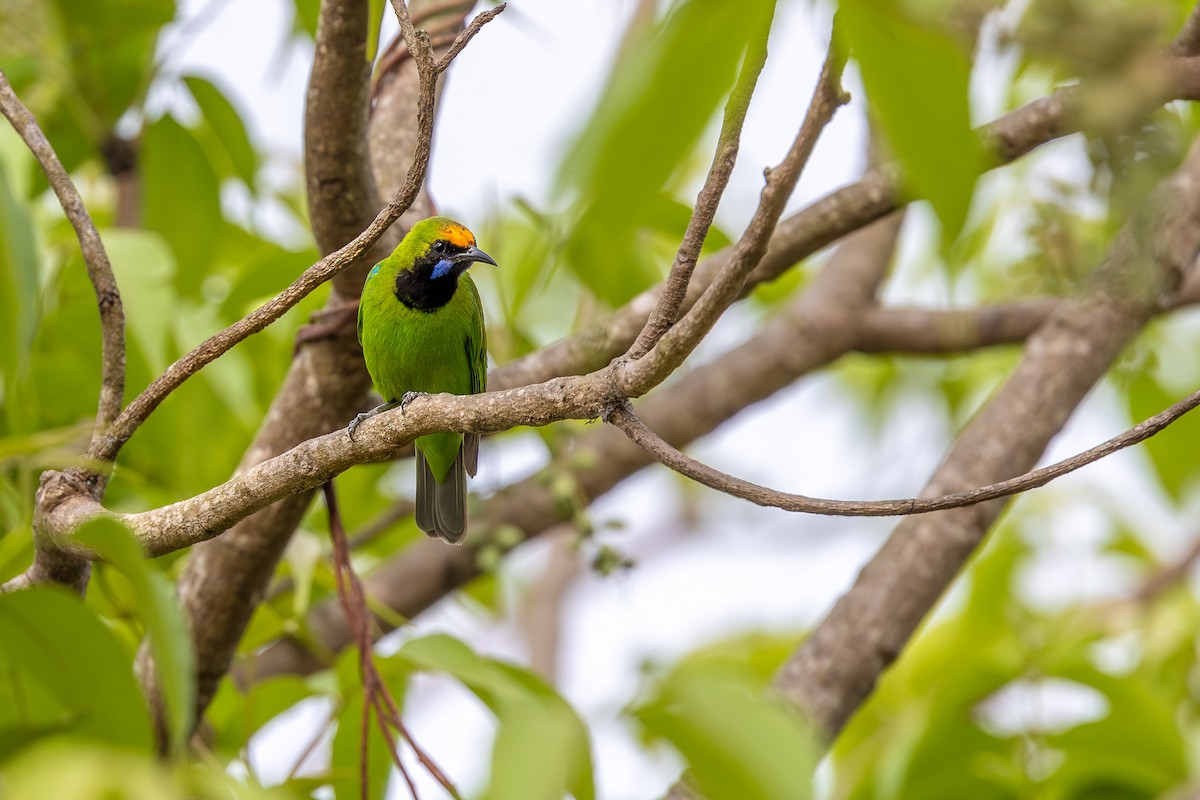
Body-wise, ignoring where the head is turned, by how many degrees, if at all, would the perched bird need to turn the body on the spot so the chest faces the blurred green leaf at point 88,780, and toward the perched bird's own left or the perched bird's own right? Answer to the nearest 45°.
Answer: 0° — it already faces it

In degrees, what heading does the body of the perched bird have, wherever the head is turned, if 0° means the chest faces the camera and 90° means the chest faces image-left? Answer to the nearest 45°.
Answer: approximately 0°

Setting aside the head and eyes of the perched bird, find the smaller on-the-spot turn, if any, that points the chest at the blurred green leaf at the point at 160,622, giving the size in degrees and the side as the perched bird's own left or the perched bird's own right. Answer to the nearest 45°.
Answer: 0° — it already faces it

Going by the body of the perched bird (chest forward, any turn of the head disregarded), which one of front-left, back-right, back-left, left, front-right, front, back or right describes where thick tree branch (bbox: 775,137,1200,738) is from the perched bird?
left
